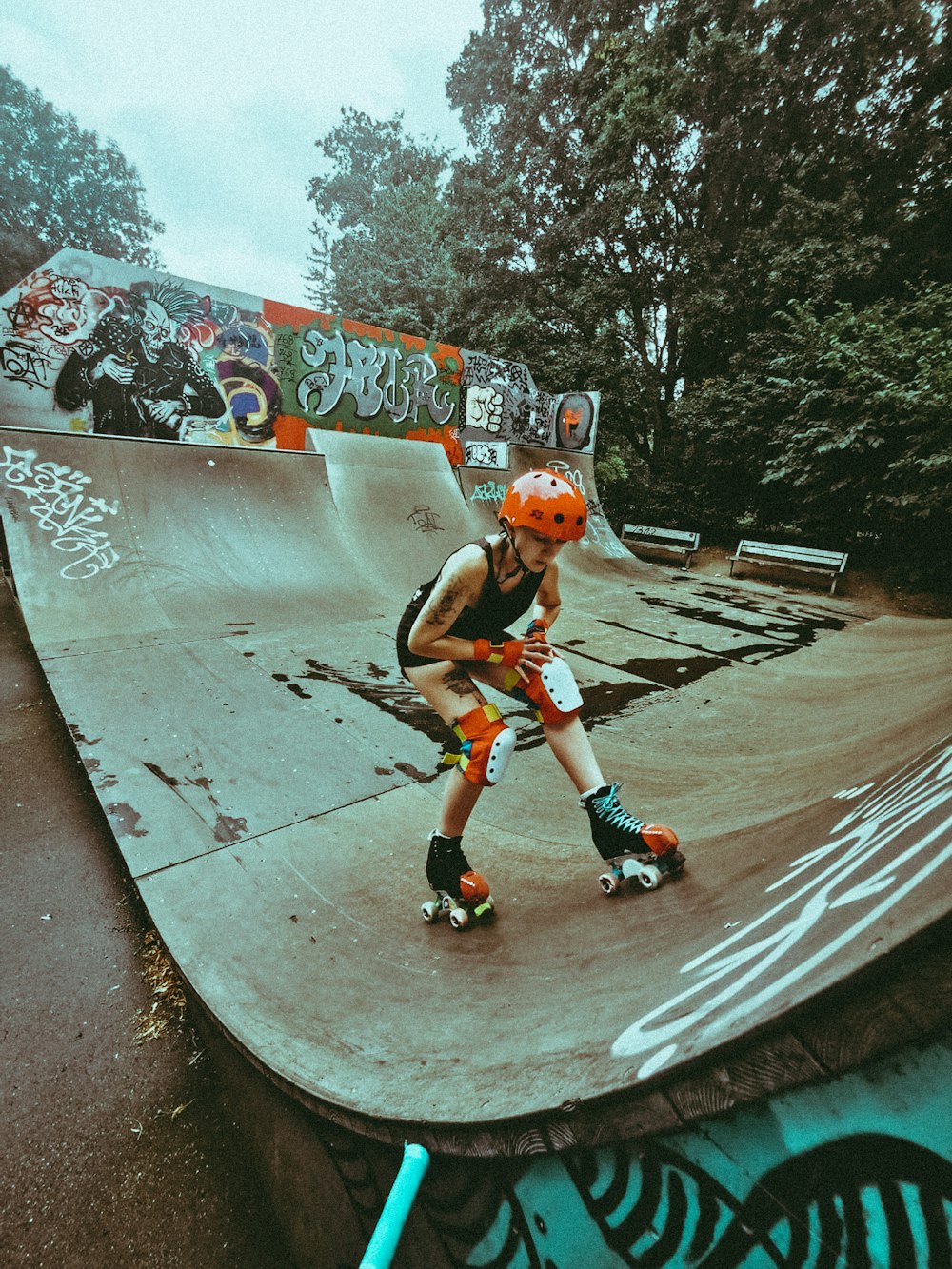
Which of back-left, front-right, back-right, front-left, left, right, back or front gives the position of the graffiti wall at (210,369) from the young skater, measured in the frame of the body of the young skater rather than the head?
back

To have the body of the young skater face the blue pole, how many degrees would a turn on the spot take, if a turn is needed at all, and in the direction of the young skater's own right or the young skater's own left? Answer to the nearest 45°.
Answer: approximately 45° to the young skater's own right

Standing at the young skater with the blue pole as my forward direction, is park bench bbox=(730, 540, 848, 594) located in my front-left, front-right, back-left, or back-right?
back-left

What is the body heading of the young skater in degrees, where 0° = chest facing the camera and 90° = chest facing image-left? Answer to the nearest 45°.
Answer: approximately 315°

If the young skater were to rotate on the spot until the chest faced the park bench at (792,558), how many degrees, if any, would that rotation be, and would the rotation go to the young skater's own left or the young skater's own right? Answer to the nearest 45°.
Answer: approximately 90° to the young skater's own left

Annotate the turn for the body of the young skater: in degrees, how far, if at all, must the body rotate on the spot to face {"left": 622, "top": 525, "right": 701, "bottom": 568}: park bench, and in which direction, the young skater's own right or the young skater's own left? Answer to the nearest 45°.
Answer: approximately 135° to the young skater's own left

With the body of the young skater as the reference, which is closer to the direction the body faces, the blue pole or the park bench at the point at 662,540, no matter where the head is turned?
the blue pole
